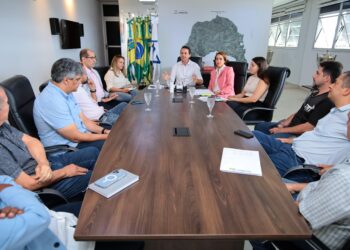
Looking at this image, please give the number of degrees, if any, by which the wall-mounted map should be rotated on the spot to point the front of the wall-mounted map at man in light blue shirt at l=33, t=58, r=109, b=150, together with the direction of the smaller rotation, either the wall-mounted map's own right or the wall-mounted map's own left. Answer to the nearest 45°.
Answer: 0° — it already faces them

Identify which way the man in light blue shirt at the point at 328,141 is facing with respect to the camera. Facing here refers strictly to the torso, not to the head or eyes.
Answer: to the viewer's left

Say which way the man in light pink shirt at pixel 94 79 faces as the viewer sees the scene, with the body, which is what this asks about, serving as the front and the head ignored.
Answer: to the viewer's right

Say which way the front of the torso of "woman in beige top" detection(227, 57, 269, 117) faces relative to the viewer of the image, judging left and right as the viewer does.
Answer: facing to the left of the viewer

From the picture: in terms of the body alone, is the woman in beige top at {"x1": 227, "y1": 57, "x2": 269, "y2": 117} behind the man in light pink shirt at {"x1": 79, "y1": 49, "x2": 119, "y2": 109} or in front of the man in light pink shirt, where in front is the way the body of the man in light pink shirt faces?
in front

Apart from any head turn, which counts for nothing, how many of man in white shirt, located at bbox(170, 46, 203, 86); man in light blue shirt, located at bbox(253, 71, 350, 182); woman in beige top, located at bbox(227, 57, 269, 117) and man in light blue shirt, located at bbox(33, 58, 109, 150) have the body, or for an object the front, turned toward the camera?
1

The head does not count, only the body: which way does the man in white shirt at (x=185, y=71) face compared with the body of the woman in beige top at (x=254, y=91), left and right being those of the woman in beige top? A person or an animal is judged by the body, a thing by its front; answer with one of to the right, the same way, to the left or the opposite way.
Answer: to the left

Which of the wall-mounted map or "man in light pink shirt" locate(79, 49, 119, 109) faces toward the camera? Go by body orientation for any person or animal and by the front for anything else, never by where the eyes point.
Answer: the wall-mounted map

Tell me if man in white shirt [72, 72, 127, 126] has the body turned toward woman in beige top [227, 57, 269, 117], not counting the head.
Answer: yes

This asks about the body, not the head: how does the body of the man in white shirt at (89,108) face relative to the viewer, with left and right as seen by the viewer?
facing to the right of the viewer

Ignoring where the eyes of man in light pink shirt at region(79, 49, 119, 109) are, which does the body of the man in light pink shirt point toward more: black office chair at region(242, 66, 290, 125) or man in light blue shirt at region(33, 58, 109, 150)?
the black office chair

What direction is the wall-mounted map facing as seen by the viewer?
toward the camera

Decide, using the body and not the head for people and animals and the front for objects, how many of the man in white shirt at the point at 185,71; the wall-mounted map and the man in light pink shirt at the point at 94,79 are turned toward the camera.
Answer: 2

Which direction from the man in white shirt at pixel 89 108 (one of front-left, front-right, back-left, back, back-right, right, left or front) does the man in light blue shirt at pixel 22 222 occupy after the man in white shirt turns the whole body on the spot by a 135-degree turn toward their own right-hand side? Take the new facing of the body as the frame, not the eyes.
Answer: front-left

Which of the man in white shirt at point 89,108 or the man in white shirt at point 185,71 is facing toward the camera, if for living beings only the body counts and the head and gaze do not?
the man in white shirt at point 185,71

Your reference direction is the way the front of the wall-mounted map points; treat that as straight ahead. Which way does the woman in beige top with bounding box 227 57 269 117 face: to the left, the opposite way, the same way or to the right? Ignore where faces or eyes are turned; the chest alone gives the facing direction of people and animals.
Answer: to the right

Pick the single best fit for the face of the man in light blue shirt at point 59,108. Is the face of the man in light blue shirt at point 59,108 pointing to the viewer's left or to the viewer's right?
to the viewer's right

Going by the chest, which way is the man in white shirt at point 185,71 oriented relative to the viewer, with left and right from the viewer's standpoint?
facing the viewer

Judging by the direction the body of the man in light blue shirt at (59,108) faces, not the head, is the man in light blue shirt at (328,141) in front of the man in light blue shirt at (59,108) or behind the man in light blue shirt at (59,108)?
in front

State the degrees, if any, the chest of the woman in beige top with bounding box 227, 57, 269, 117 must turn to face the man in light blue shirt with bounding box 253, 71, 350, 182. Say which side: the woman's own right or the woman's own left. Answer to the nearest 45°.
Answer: approximately 90° to the woman's own left

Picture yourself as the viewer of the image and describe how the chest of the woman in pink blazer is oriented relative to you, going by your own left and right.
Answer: facing the viewer and to the left of the viewer

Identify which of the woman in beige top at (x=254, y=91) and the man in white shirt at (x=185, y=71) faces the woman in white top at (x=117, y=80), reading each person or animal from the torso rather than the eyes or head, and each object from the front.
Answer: the woman in beige top at (x=254, y=91)

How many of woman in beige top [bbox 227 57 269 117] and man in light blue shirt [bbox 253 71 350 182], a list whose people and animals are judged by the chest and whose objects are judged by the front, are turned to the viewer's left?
2
